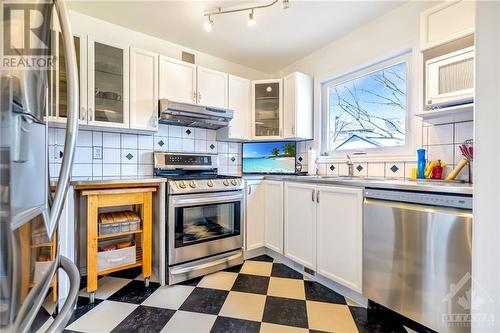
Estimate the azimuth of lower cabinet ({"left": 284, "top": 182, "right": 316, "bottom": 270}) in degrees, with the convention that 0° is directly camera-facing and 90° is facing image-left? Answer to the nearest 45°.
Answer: approximately 45°

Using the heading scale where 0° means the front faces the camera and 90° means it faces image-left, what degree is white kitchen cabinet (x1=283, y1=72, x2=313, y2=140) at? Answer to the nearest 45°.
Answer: approximately 45°

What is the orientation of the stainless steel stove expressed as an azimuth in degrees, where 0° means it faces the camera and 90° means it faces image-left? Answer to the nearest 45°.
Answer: approximately 315°

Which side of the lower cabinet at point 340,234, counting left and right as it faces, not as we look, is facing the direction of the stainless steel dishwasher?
left

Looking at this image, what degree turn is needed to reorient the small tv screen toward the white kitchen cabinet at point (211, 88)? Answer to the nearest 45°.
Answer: approximately 45° to its right

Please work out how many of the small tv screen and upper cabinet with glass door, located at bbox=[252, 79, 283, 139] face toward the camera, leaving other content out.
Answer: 2

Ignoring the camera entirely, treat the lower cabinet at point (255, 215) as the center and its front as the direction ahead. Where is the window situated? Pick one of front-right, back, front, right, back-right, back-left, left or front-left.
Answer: front-left

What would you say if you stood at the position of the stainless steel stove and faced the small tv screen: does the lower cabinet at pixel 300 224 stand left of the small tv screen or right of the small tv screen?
right

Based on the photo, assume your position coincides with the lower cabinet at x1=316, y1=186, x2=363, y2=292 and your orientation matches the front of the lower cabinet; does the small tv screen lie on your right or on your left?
on your right
